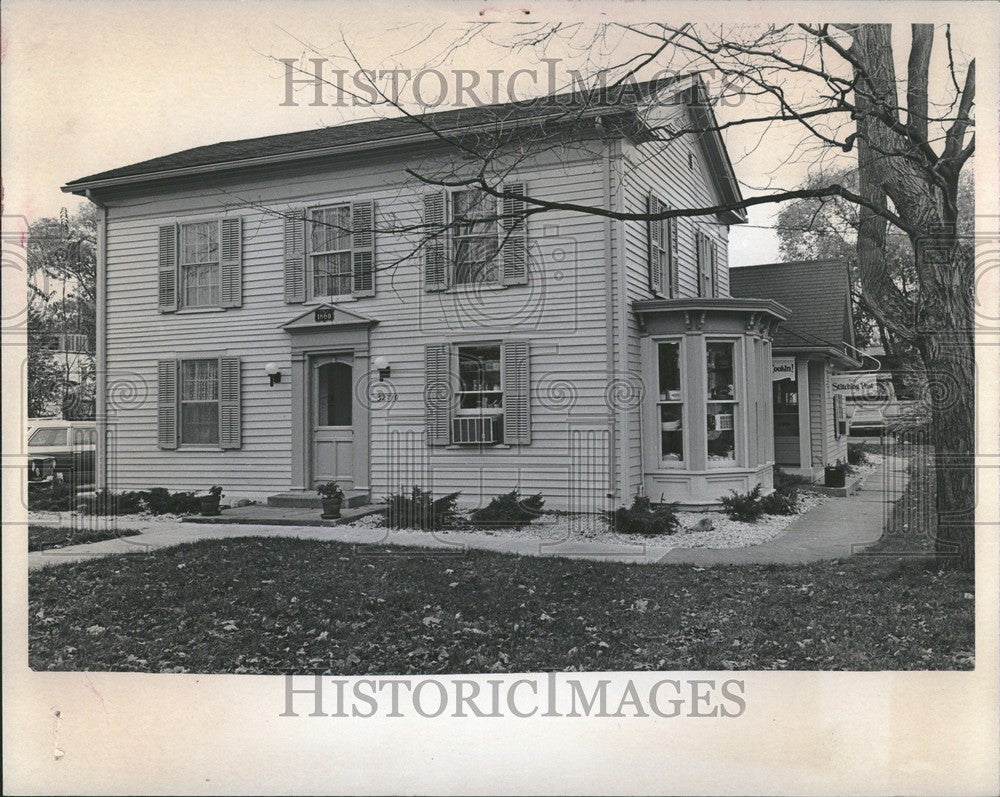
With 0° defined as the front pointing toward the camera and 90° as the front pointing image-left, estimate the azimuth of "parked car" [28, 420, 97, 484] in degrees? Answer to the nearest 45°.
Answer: approximately 90°

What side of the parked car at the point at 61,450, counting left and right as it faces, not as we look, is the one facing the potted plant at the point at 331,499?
left

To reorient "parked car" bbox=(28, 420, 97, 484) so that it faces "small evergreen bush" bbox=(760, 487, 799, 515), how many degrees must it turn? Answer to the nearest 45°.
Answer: approximately 180°

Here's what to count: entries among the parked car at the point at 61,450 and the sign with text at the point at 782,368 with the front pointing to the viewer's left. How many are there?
1

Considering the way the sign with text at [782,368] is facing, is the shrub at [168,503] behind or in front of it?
in front
